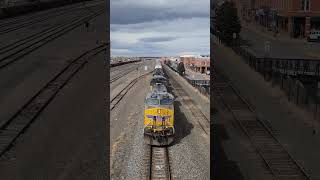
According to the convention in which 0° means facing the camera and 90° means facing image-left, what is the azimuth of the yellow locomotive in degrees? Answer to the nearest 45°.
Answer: approximately 0°
